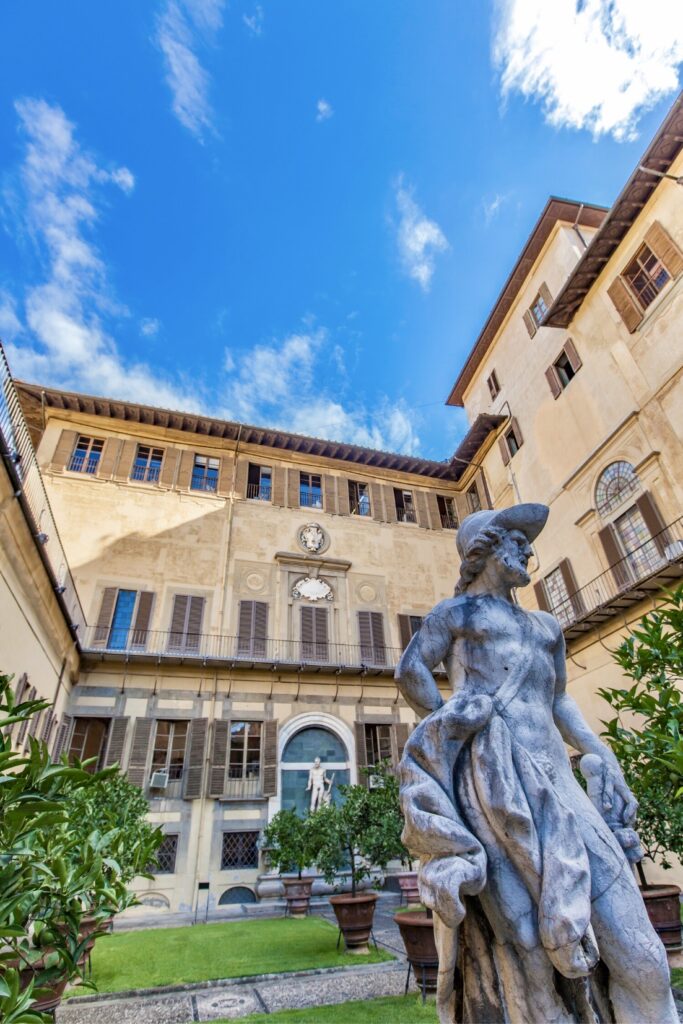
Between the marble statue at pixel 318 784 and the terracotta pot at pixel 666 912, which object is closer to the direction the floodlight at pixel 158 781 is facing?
the terracotta pot

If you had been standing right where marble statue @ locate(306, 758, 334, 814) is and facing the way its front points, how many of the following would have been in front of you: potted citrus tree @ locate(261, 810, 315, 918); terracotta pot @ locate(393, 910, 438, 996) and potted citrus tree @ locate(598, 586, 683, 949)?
3

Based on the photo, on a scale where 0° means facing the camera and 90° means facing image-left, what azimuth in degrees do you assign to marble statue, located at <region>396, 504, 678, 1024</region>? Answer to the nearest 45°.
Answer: approximately 315°

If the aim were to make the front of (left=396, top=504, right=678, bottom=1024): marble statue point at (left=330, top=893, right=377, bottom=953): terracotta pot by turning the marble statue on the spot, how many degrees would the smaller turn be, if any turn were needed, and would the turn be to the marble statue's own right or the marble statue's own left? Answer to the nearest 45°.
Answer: approximately 180°

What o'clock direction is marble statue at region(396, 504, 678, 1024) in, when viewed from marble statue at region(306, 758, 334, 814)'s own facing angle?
marble statue at region(396, 504, 678, 1024) is roughly at 12 o'clock from marble statue at region(306, 758, 334, 814).

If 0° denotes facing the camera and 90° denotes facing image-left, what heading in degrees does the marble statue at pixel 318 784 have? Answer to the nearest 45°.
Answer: approximately 0°

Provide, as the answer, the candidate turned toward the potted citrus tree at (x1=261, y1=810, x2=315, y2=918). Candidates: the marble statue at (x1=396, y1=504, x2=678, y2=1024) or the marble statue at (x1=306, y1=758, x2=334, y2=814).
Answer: the marble statue at (x1=306, y1=758, x2=334, y2=814)

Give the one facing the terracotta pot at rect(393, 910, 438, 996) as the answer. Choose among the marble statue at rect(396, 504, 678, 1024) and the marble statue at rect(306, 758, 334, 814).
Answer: the marble statue at rect(306, 758, 334, 814)

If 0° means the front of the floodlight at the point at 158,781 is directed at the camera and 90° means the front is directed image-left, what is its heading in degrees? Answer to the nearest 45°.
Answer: approximately 0°
